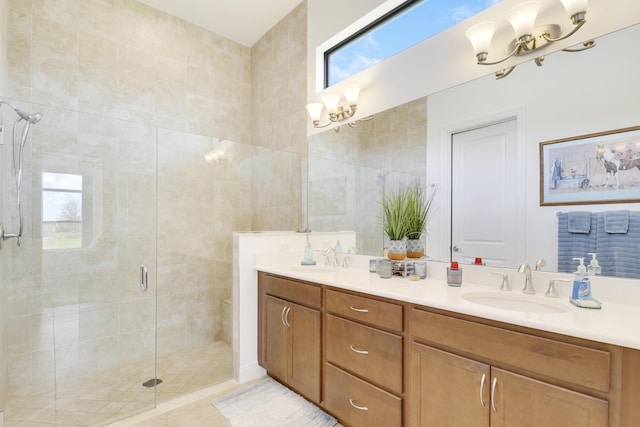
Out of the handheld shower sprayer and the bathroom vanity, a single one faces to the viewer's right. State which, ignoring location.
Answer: the handheld shower sprayer

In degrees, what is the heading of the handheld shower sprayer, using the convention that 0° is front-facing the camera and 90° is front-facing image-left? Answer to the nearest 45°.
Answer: approximately 270°

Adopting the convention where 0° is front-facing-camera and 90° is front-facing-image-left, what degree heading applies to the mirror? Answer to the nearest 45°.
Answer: approximately 45°

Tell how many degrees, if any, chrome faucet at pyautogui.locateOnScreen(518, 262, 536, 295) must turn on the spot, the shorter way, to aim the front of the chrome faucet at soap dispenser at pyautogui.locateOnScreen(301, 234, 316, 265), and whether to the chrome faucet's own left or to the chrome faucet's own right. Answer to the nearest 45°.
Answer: approximately 45° to the chrome faucet's own right

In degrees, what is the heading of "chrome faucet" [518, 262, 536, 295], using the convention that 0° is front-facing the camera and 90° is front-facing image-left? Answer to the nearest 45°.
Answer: approximately 45°

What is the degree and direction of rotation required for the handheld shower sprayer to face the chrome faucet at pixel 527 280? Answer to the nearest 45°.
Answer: approximately 45° to its right

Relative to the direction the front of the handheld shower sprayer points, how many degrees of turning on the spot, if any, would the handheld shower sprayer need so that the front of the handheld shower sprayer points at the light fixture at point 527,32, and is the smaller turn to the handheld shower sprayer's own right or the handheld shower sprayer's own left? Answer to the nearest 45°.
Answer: approximately 45° to the handheld shower sprayer's own right
